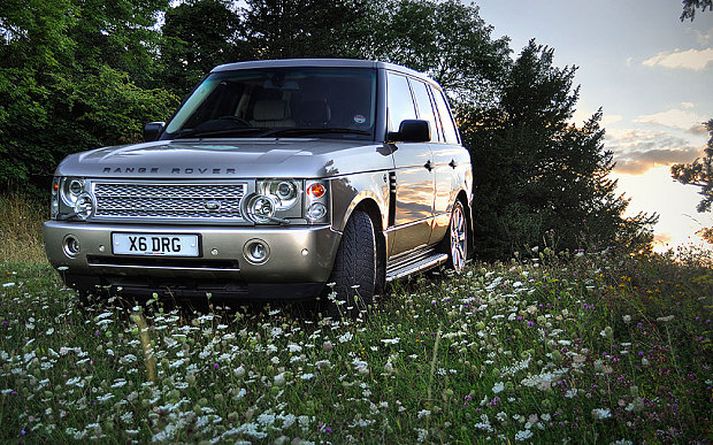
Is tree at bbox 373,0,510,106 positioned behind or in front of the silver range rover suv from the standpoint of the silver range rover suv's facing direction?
behind

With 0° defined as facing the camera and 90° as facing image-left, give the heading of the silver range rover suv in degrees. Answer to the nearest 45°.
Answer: approximately 45°

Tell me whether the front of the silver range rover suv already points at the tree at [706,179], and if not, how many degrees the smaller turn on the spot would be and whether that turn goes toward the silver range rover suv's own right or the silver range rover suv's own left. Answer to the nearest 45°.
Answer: approximately 135° to the silver range rover suv's own left

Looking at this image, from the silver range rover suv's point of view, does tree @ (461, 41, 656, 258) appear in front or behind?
behind

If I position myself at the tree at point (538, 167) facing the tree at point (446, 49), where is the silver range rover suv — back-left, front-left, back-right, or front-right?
back-left

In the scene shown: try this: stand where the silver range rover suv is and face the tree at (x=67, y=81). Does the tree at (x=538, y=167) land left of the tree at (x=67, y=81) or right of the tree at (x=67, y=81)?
right

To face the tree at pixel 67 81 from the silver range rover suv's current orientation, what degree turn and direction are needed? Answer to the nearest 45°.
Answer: approximately 135° to its right
